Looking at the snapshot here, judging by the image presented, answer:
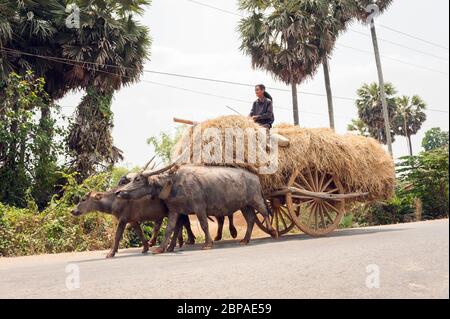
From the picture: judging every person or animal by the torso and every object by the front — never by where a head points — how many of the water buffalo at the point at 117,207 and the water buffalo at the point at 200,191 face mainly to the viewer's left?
2

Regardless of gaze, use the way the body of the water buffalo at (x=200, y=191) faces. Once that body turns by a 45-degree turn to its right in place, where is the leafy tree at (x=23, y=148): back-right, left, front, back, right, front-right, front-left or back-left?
front

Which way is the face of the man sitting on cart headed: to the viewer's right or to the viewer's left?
to the viewer's left

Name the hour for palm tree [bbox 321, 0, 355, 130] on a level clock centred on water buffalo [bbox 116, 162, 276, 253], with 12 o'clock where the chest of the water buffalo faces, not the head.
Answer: The palm tree is roughly at 4 o'clock from the water buffalo.

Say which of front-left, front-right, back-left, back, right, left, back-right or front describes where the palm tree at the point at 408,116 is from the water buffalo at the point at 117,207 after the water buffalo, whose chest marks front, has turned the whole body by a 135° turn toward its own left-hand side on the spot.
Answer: left

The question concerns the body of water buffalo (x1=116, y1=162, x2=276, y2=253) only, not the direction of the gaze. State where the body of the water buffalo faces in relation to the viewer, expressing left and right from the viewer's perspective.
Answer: facing to the left of the viewer

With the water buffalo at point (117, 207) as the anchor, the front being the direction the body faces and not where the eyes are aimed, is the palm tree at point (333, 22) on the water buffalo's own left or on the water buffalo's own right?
on the water buffalo's own right

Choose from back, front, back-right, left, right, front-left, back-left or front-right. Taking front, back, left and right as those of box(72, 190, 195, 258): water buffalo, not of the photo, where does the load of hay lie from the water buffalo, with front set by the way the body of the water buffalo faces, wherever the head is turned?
back

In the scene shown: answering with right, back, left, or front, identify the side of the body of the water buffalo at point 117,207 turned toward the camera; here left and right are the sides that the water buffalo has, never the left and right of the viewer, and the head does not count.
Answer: left

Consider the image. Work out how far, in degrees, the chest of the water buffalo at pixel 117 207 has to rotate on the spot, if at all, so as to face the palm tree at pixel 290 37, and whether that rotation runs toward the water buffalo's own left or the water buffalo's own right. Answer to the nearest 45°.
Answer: approximately 135° to the water buffalo's own right
